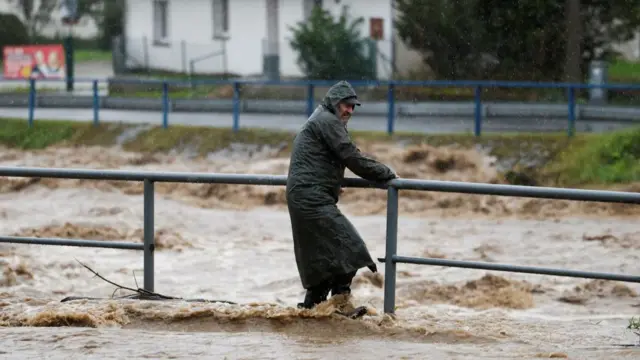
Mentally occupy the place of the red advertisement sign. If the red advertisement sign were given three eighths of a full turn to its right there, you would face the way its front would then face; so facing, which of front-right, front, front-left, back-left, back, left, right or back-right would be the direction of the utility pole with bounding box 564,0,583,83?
back

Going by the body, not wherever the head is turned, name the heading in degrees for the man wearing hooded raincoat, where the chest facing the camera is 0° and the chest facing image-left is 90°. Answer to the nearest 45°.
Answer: approximately 270°

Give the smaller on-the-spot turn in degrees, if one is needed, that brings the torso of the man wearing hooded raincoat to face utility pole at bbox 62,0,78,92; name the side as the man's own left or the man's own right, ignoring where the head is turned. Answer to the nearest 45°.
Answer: approximately 90° to the man's own left

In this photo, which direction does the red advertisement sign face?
toward the camera

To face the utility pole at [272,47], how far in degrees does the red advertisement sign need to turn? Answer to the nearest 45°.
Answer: approximately 90° to its left

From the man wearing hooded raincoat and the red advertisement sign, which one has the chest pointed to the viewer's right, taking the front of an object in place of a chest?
the man wearing hooded raincoat

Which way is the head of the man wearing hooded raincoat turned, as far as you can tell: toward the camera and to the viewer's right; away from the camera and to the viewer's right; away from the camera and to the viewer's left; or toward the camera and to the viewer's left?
toward the camera and to the viewer's right

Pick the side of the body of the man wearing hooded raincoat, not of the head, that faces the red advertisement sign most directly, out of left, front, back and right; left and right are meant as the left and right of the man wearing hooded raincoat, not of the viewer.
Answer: left

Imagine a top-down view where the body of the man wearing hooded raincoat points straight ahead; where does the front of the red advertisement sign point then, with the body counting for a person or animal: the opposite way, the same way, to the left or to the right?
to the right

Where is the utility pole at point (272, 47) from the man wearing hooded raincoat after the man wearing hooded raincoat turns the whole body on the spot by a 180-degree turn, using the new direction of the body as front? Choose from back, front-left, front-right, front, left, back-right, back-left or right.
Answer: right

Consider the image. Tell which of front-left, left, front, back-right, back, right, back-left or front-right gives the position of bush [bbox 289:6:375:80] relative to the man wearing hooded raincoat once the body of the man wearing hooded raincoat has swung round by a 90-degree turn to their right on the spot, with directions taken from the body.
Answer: back

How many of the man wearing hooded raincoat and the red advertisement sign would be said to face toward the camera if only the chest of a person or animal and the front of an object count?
1

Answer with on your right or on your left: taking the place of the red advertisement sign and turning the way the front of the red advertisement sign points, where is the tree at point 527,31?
on your left

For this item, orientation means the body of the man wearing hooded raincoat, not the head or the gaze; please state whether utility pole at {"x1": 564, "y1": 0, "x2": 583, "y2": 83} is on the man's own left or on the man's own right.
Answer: on the man's own left

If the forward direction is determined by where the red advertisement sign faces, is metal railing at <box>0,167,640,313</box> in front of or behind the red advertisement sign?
in front

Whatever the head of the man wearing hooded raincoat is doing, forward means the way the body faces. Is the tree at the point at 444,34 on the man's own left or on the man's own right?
on the man's own left

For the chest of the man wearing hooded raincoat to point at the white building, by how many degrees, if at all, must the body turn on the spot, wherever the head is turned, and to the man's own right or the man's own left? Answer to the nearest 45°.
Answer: approximately 90° to the man's own left
